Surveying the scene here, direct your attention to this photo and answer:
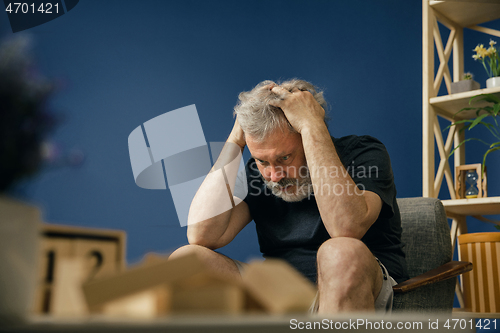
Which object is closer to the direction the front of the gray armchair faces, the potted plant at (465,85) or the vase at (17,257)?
the vase

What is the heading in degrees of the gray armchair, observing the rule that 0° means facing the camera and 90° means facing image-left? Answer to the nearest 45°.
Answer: approximately 45°
